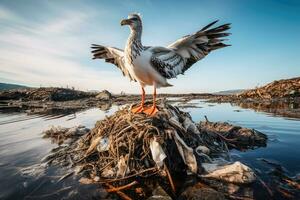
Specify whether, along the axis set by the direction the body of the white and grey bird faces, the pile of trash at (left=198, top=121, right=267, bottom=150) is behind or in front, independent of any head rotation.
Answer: behind

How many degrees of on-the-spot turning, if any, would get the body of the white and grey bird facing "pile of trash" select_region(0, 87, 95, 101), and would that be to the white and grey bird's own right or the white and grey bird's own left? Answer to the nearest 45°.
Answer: approximately 90° to the white and grey bird's own right

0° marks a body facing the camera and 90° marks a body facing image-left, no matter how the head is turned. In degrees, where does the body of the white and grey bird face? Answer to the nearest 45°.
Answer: approximately 45°
